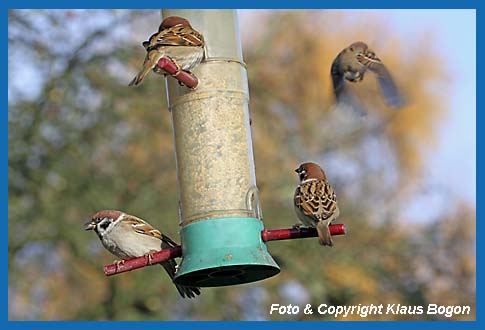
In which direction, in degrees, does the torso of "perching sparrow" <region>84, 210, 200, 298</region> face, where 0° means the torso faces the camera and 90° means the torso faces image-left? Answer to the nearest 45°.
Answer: approximately 90°

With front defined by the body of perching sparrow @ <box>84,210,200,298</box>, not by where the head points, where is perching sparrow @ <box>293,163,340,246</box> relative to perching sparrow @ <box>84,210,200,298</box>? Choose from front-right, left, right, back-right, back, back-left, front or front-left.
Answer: back

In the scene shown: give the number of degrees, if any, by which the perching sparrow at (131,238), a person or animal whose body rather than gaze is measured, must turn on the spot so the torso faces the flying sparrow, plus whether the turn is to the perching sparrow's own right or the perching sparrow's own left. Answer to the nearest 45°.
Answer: approximately 135° to the perching sparrow's own right
